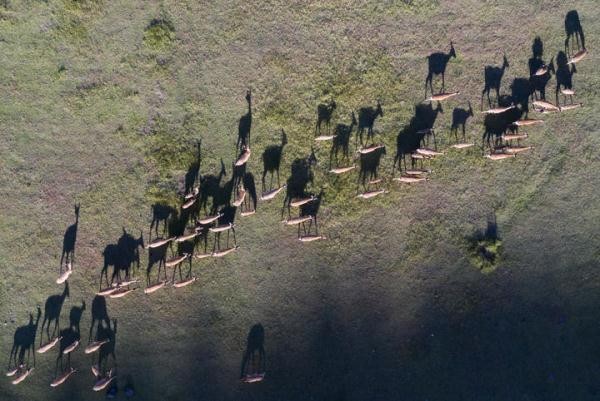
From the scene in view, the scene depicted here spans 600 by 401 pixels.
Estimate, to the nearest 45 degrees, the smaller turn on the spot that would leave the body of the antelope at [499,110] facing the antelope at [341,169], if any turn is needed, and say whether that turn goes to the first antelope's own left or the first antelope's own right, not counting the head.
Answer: approximately 180°

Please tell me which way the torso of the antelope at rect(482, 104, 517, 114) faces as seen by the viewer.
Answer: to the viewer's right

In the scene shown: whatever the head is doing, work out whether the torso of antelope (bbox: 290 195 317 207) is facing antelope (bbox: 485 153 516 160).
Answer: yes

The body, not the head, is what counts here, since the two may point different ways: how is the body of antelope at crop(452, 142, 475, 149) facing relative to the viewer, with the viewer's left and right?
facing to the right of the viewer

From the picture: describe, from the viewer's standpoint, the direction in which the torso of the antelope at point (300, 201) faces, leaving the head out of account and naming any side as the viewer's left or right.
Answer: facing to the right of the viewer

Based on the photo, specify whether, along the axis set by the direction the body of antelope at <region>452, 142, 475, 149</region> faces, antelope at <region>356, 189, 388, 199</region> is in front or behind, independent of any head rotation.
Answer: behind

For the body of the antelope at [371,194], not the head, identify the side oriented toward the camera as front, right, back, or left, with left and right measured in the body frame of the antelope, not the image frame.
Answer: right

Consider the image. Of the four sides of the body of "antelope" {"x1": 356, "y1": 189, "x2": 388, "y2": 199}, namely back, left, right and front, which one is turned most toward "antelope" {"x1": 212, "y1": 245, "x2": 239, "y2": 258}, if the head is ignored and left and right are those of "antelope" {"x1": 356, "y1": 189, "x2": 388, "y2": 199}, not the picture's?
back

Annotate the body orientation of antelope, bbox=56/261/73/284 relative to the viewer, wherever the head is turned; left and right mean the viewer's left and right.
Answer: facing away from the viewer and to the right of the viewer

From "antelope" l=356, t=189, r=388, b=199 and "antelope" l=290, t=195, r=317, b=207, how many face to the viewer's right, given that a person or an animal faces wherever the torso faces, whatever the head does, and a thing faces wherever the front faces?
2
